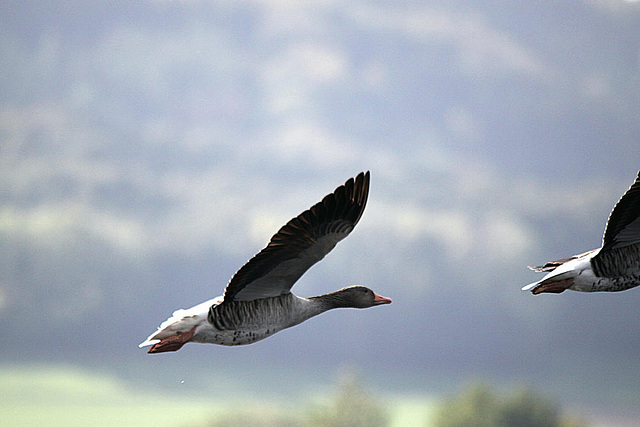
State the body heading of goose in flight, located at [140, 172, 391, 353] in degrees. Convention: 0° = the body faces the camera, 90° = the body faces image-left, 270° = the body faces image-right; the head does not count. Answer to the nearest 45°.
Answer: approximately 270°

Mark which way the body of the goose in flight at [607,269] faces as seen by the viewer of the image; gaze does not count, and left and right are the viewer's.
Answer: facing to the right of the viewer

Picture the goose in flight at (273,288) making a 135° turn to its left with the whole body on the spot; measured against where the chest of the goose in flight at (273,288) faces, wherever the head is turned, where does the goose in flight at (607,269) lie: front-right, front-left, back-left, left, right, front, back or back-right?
back-right
